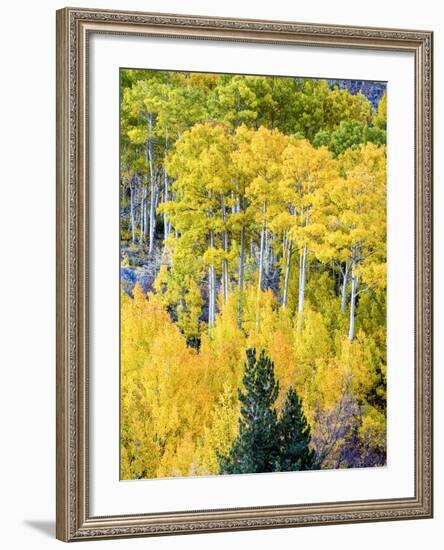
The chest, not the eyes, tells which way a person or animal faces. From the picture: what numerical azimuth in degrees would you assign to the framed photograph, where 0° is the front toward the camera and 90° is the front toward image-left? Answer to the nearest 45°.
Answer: approximately 315°
